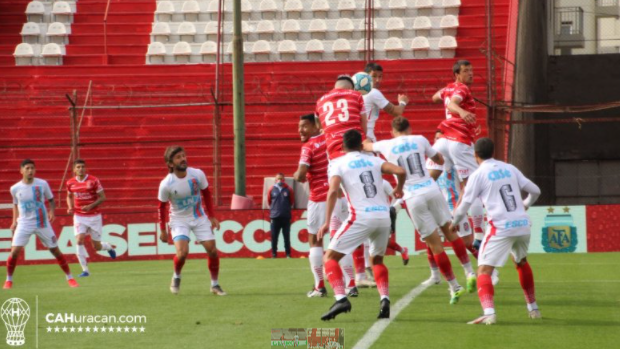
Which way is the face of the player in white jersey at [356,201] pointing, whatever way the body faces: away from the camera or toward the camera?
away from the camera

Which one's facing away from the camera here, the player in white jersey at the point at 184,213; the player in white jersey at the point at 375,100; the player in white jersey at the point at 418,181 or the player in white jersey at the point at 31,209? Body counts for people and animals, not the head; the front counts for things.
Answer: the player in white jersey at the point at 418,181

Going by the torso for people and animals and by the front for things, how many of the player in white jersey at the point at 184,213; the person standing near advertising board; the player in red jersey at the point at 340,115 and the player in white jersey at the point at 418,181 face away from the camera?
2

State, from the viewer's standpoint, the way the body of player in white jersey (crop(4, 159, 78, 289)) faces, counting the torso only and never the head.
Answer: toward the camera

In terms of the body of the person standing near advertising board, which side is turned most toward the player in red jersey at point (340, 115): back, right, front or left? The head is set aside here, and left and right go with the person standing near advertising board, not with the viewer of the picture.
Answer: front

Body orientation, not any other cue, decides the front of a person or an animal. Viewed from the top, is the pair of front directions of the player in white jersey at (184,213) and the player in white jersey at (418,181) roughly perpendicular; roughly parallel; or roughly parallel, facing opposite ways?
roughly parallel, facing opposite ways

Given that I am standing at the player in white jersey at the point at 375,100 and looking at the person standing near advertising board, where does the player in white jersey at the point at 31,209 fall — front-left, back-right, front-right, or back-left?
front-left

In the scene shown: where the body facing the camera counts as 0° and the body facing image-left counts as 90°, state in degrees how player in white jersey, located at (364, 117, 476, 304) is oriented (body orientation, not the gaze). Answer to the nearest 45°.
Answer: approximately 180°

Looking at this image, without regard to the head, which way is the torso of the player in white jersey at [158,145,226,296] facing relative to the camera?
toward the camera

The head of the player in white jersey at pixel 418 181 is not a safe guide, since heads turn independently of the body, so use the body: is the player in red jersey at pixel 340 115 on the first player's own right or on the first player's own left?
on the first player's own left

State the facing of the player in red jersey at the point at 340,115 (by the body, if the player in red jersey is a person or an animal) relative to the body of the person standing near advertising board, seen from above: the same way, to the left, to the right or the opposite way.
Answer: the opposite way

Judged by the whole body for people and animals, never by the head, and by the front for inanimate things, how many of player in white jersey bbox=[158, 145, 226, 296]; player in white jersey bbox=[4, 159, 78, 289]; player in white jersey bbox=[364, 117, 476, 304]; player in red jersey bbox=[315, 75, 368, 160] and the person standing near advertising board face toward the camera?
3

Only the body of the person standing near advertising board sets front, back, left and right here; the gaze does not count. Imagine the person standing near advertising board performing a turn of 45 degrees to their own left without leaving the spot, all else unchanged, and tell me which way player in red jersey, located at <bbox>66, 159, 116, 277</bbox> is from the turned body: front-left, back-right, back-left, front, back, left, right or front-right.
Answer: right

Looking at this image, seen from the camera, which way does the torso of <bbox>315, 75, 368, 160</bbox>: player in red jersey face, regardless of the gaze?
away from the camera

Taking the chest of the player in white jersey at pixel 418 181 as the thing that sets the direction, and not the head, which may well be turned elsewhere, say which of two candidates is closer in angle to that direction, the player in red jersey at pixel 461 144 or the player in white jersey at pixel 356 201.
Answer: the player in red jersey

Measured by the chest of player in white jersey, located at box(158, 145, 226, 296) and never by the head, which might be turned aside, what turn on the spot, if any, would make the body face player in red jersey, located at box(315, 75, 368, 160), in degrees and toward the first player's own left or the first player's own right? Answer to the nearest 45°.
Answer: approximately 45° to the first player's own left

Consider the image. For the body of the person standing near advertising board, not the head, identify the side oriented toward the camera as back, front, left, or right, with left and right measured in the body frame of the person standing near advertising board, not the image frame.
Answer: front
